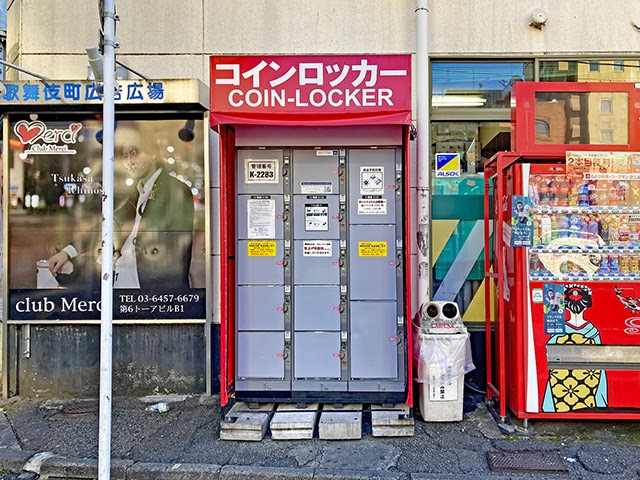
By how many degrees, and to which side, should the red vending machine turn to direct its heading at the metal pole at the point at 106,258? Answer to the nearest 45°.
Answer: approximately 45° to its right

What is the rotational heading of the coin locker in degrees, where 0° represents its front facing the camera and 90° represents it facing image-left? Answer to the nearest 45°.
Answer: approximately 0°

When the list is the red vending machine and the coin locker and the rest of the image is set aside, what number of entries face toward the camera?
2

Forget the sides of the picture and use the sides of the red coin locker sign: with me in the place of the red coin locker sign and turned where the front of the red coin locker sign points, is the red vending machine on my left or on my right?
on my left

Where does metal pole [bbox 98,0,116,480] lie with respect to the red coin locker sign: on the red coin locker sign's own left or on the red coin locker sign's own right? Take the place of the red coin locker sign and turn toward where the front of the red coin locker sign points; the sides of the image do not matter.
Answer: on the red coin locker sign's own right

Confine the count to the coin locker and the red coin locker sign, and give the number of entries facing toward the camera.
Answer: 2

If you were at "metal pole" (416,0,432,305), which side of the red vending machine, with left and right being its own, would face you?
right

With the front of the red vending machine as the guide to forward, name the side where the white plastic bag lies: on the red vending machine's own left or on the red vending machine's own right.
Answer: on the red vending machine's own right

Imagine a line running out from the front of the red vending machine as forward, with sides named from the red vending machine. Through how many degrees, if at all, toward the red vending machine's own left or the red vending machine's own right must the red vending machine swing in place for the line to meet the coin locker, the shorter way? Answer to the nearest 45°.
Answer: approximately 90° to the red vending machine's own right
